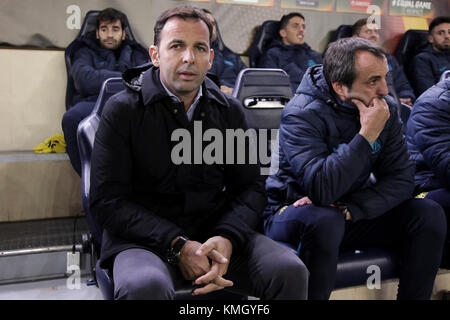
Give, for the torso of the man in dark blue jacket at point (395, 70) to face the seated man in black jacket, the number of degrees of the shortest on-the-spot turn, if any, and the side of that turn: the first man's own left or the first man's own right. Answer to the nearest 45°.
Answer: approximately 45° to the first man's own right

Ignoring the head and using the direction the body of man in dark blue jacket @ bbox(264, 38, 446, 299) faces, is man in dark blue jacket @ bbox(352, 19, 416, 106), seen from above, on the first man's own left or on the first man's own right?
on the first man's own left

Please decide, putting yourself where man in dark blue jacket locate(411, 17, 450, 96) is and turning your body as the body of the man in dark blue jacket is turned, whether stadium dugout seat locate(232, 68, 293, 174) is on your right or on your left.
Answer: on your right

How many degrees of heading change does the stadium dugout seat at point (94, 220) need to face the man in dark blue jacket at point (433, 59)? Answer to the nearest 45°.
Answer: approximately 90° to its left

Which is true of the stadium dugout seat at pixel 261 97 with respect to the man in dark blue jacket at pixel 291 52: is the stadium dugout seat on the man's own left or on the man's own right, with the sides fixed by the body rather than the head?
on the man's own right

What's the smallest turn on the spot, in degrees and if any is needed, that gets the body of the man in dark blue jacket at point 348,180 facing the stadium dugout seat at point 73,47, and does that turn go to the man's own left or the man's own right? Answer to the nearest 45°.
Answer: approximately 180°
